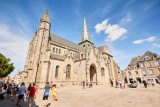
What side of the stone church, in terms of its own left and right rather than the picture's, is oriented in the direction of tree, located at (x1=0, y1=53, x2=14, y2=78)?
right

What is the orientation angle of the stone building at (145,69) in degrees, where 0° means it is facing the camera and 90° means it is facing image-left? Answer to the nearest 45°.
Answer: approximately 45°

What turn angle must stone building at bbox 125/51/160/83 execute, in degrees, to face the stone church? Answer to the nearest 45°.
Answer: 0° — it already faces it
